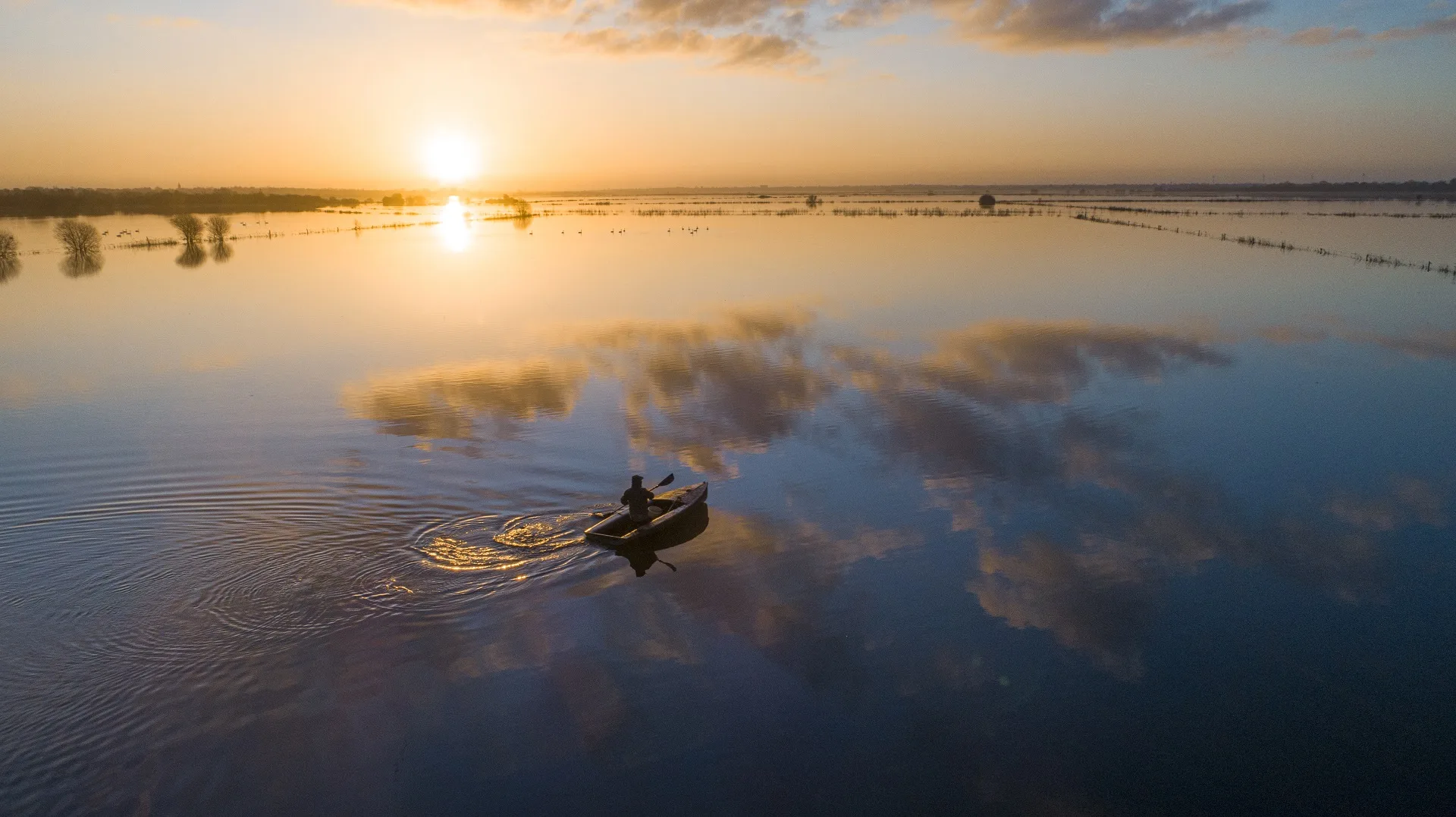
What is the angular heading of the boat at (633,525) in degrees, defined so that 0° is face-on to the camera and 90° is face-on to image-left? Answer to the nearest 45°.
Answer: approximately 225°

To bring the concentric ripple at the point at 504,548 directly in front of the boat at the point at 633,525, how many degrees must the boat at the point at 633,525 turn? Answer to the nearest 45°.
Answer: approximately 135° to its left
